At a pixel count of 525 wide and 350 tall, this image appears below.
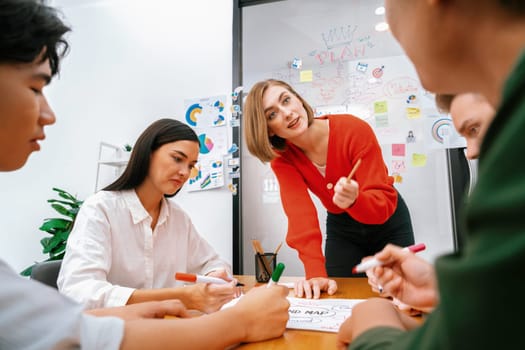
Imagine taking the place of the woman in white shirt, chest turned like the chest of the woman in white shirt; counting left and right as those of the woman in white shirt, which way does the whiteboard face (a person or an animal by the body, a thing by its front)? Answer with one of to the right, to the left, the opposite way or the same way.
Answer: to the right

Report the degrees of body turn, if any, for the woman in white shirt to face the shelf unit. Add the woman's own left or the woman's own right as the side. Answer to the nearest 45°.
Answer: approximately 135° to the woman's own left

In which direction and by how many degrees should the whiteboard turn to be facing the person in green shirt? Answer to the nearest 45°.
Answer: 0° — it already faces them

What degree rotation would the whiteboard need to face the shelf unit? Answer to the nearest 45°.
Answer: approximately 90° to its right

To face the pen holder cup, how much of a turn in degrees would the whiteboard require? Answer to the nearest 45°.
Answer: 0° — it already faces it

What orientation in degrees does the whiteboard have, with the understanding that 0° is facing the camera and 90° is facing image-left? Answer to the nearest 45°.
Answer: approximately 0°

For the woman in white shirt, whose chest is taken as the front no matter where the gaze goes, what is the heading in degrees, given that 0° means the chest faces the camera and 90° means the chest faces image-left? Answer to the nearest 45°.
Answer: approximately 315°

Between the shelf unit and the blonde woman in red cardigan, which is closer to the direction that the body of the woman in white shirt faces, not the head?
the blonde woman in red cardigan

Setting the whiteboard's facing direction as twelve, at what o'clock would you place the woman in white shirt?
The woman in white shirt is roughly at 1 o'clock from the whiteboard.

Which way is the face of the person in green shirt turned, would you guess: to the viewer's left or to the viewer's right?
to the viewer's left

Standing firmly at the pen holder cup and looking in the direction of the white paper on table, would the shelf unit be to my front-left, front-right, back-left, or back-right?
back-right
